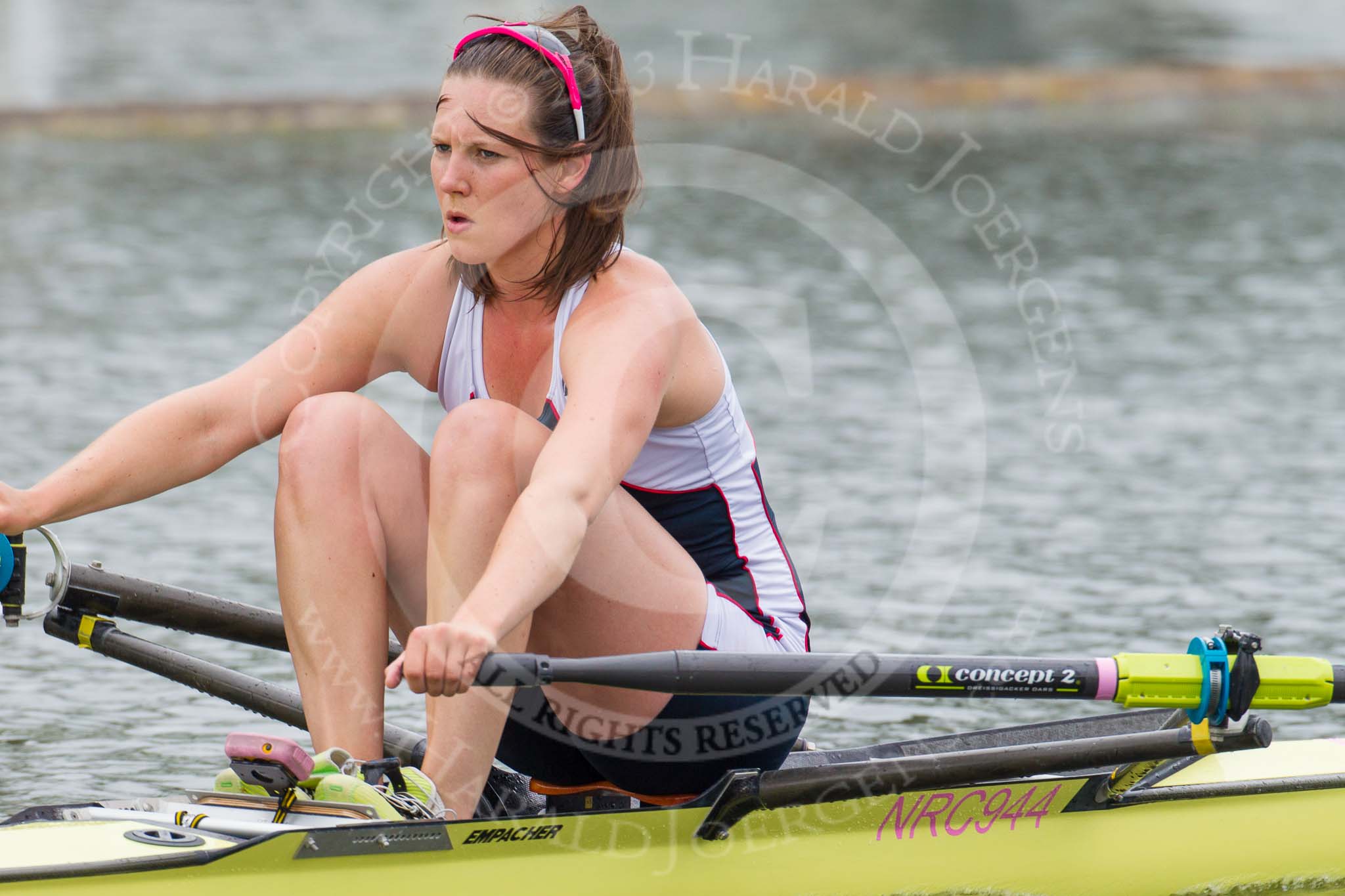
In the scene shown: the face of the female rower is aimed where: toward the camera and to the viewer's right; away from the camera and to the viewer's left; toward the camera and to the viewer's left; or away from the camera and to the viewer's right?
toward the camera and to the viewer's left

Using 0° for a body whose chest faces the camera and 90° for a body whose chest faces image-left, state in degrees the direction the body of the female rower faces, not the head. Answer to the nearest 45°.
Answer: approximately 45°
